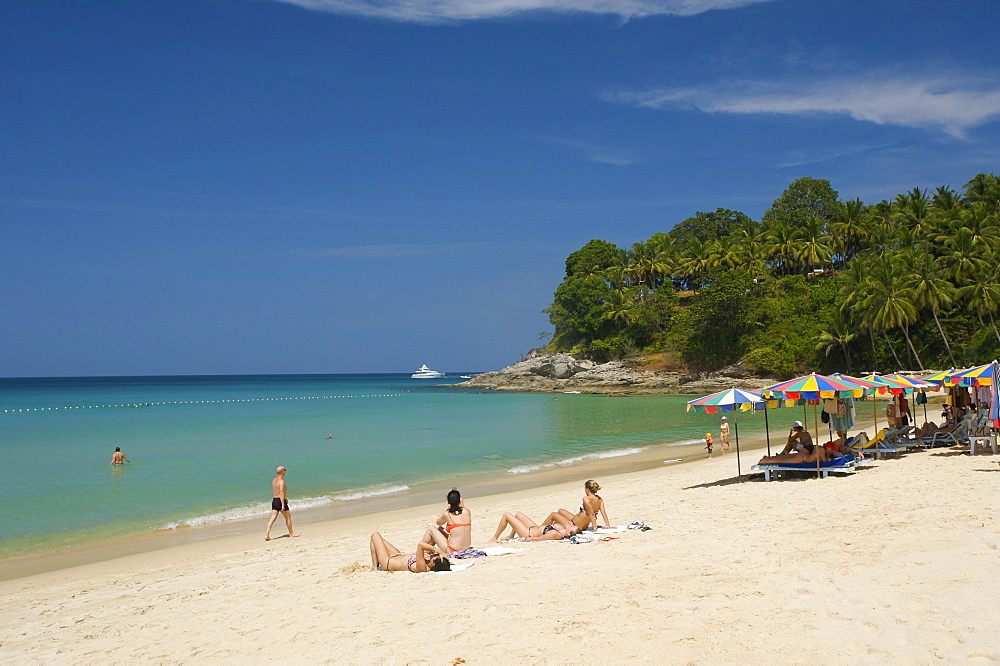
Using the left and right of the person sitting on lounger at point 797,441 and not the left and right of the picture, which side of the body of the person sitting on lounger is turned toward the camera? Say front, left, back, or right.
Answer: left

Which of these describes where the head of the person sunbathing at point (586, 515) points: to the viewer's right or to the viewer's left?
to the viewer's left

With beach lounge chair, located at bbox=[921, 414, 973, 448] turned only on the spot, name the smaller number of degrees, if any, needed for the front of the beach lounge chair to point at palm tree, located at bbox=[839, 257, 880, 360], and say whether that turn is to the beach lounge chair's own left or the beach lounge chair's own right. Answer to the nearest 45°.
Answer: approximately 90° to the beach lounge chair's own right

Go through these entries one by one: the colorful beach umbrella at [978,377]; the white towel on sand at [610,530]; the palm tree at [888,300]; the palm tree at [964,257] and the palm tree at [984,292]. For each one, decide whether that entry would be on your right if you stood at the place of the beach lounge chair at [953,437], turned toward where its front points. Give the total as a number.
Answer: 3

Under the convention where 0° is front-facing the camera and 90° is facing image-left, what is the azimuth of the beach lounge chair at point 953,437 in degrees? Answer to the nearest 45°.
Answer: approximately 90°

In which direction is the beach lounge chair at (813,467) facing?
to the viewer's left

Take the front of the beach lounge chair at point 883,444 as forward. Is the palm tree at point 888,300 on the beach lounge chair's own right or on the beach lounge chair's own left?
on the beach lounge chair's own right

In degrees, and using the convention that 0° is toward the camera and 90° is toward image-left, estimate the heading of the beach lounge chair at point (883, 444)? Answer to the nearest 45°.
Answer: approximately 90°

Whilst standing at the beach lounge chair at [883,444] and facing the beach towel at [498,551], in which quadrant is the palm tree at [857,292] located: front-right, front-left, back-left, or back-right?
back-right

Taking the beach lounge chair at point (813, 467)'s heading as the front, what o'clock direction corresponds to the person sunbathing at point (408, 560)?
The person sunbathing is roughly at 10 o'clock from the beach lounge chair.
